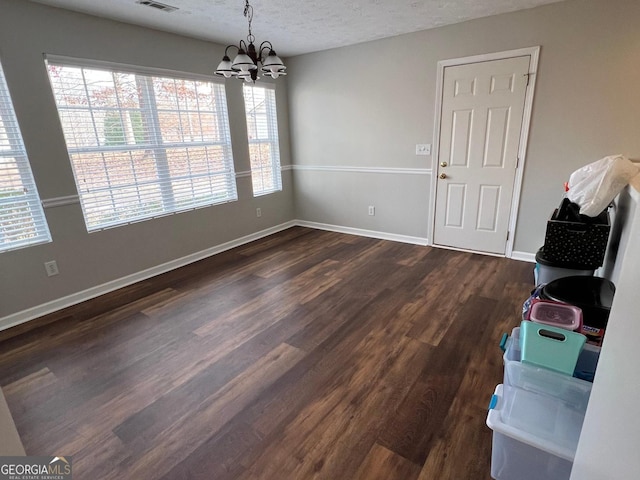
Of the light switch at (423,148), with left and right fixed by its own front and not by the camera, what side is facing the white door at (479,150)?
left

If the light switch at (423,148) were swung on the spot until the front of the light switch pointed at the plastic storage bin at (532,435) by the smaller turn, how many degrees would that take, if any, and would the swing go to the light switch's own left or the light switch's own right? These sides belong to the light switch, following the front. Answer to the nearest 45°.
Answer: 0° — it already faces it

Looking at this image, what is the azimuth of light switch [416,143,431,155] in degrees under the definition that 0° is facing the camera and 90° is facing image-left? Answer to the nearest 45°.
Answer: approximately 0°

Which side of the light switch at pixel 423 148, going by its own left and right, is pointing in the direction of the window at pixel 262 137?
right

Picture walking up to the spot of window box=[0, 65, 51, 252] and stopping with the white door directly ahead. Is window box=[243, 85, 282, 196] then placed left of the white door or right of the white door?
left

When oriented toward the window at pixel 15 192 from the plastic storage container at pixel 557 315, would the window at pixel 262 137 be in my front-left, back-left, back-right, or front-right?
front-right

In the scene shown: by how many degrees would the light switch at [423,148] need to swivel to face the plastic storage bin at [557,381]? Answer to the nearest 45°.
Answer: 0° — it already faces it

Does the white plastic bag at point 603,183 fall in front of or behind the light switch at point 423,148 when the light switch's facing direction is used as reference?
in front

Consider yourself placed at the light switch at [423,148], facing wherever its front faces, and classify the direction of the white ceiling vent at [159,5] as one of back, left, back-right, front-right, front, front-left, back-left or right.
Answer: front-right

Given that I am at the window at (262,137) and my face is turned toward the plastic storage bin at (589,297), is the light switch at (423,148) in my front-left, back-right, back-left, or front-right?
front-left

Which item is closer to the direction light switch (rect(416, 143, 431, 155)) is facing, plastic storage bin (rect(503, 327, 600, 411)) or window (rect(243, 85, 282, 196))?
the plastic storage bin

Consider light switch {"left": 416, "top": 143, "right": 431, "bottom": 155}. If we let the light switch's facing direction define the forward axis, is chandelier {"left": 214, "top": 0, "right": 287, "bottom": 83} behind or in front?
in front

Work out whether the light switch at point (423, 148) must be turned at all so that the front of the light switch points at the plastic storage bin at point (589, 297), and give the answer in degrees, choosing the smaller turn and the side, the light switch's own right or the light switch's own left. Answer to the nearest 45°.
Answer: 0° — it already faces it

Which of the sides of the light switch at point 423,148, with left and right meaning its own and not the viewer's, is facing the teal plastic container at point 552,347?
front
